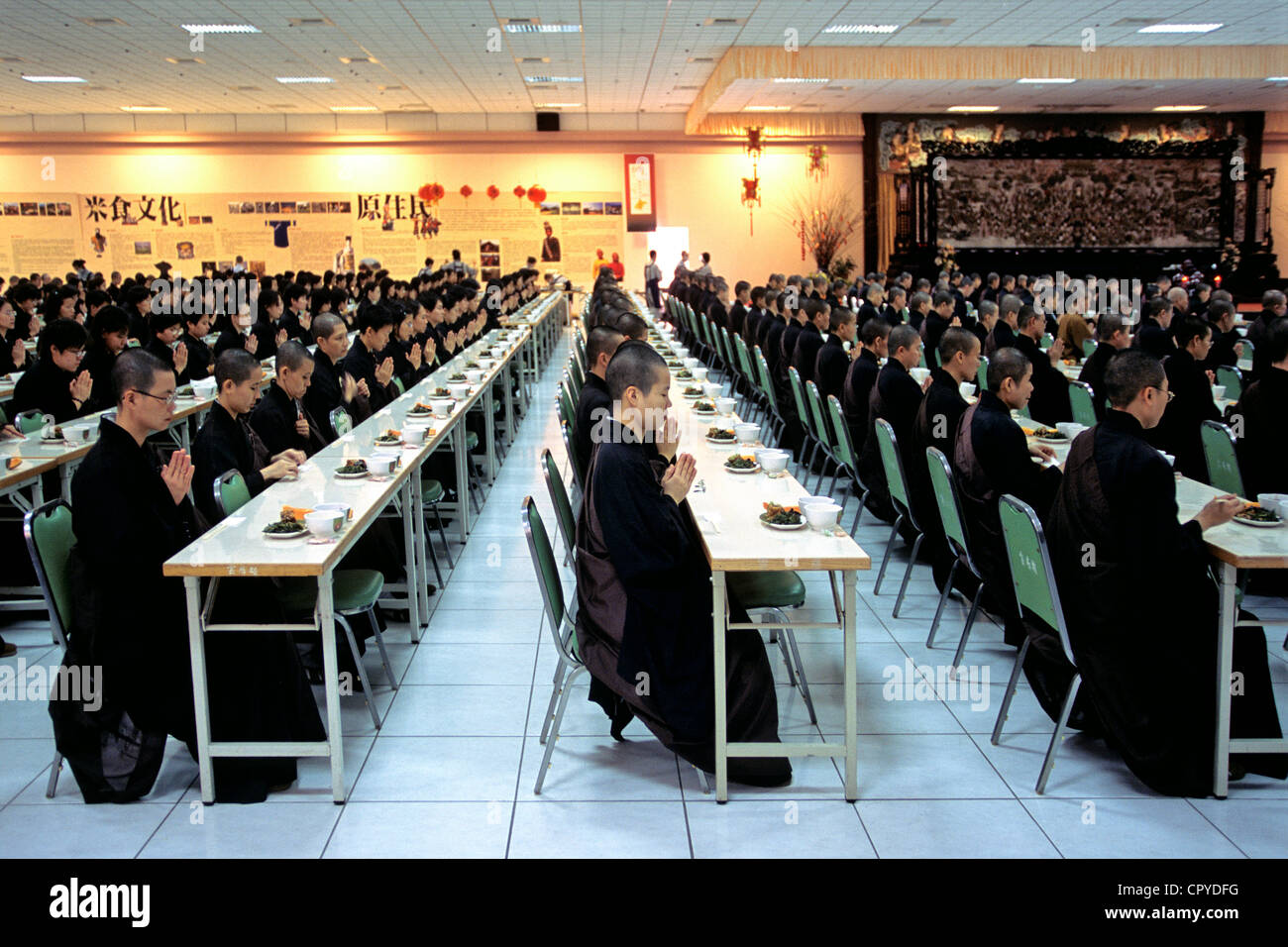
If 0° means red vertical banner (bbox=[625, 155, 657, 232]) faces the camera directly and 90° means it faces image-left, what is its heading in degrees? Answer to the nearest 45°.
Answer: approximately 0°

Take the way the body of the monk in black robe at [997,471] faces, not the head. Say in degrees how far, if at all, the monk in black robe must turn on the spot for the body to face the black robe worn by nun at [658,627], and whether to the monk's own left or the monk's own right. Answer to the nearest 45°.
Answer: approximately 135° to the monk's own right

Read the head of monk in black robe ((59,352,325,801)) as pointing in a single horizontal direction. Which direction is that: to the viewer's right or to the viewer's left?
to the viewer's right

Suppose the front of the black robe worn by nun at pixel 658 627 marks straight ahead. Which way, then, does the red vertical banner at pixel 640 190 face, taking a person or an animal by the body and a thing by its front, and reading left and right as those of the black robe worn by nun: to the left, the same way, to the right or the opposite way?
to the right

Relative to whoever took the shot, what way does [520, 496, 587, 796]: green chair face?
facing to the right of the viewer

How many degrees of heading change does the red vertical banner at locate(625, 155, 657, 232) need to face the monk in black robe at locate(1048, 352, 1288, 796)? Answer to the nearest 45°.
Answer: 0° — it already faces them

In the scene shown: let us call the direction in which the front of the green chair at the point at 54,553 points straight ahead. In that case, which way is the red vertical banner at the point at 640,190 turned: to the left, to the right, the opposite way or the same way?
to the right

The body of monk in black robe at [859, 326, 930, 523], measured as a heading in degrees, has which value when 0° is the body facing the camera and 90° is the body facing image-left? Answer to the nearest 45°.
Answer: approximately 270°

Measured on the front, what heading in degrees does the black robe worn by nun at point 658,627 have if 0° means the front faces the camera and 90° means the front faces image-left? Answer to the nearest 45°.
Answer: approximately 270°
